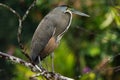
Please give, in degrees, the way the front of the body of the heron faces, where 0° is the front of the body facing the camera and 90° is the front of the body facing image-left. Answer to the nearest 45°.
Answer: approximately 270°
